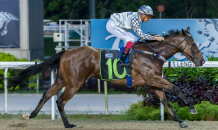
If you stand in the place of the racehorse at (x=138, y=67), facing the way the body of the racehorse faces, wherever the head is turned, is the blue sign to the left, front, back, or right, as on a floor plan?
left

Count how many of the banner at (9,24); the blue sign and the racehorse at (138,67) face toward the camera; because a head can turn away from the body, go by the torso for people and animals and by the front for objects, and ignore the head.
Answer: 2

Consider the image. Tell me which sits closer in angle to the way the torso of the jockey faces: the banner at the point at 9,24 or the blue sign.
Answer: the blue sign

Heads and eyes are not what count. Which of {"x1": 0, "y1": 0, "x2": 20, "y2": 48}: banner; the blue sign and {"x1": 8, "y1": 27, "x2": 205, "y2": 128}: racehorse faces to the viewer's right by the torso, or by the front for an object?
the racehorse

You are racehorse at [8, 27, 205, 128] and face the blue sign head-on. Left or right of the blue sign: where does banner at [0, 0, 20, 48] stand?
left

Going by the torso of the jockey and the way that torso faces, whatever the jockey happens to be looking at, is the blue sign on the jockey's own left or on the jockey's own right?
on the jockey's own left

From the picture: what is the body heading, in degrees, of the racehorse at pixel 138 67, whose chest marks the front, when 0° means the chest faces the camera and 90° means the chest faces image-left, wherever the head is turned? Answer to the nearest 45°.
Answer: approximately 270°

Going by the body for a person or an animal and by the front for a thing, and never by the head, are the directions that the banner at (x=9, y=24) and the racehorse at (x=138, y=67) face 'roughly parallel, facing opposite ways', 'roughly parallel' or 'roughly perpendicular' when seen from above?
roughly perpendicular

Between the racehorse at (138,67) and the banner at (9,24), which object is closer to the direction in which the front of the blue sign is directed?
the racehorse

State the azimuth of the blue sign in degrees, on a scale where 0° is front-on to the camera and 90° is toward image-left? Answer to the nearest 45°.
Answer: approximately 0°

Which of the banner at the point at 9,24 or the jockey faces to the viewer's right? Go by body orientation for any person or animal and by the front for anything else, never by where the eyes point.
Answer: the jockey

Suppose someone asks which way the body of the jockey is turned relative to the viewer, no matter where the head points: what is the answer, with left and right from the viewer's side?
facing to the right of the viewer

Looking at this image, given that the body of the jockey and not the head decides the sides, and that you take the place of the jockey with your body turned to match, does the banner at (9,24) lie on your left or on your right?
on your left
